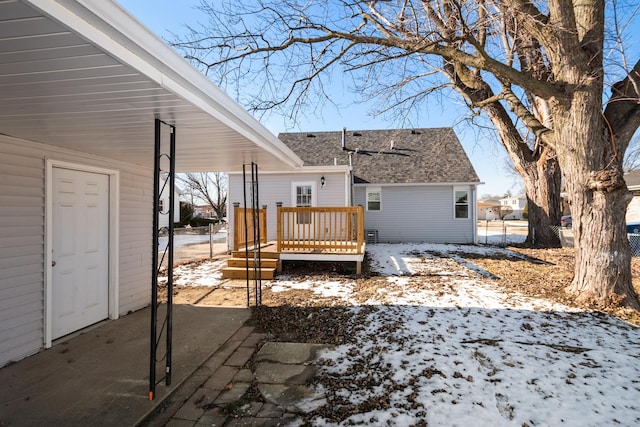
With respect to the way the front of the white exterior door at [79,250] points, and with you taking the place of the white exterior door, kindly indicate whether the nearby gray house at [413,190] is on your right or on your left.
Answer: on your left

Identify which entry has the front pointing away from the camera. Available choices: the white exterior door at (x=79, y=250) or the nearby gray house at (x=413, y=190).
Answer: the nearby gray house

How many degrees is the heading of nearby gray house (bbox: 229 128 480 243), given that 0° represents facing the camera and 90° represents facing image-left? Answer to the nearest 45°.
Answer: approximately 180°

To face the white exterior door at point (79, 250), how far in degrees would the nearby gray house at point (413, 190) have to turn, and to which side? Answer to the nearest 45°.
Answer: approximately 135° to its left

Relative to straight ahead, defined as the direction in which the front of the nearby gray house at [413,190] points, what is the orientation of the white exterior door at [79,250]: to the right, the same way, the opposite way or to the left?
to the right

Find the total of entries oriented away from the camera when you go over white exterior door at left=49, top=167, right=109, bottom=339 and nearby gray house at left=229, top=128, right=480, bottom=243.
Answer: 1

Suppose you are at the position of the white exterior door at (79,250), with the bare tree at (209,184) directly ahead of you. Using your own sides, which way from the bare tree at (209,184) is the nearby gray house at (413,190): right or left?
right

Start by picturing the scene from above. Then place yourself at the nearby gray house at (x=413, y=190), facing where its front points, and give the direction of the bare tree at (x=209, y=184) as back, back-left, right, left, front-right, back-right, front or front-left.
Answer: front-left

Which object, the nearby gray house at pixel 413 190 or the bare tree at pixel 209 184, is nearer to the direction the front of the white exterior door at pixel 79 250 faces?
the nearby gray house
